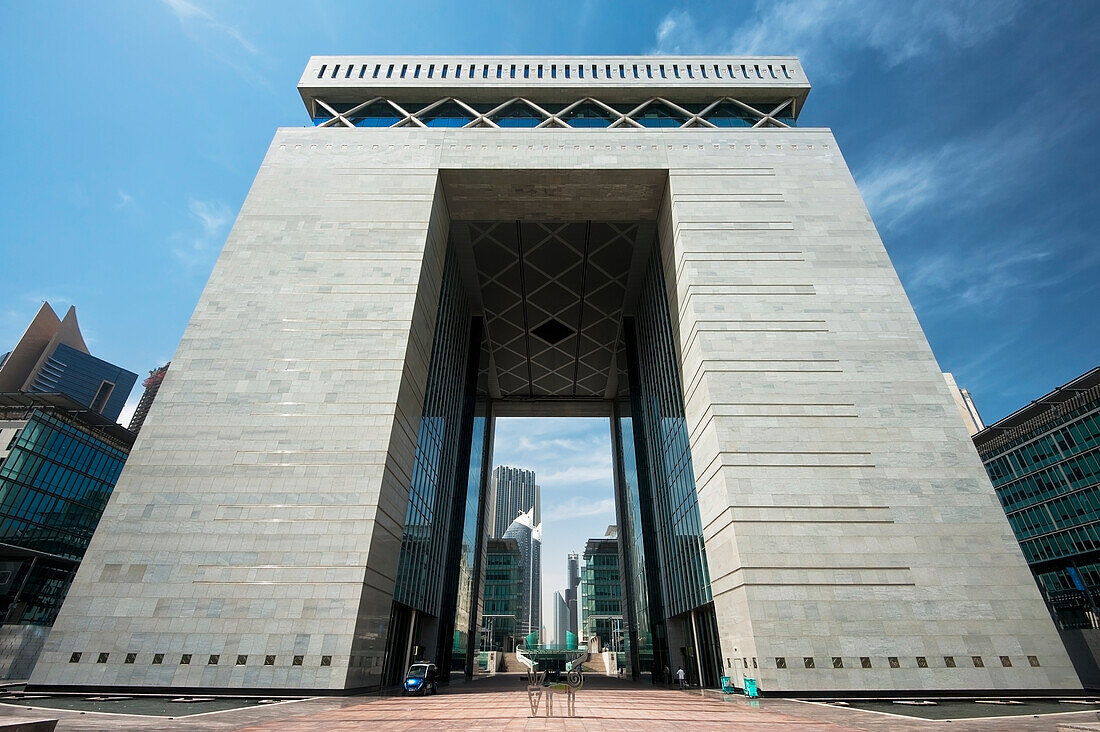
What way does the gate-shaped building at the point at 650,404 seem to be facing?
toward the camera
